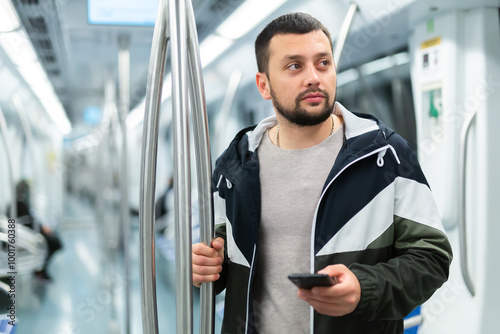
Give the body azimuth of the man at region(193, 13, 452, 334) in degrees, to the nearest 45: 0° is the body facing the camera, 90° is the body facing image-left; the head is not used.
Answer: approximately 0°

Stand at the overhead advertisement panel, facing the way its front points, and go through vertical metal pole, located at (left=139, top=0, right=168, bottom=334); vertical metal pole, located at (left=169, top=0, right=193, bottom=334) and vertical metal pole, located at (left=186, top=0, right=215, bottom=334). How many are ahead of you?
3

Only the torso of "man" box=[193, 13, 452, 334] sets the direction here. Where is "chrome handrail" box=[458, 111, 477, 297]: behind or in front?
behind

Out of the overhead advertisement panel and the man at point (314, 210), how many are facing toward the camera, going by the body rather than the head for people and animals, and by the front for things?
2

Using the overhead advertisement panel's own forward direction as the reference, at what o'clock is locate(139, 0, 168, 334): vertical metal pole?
The vertical metal pole is roughly at 12 o'clock from the overhead advertisement panel.
